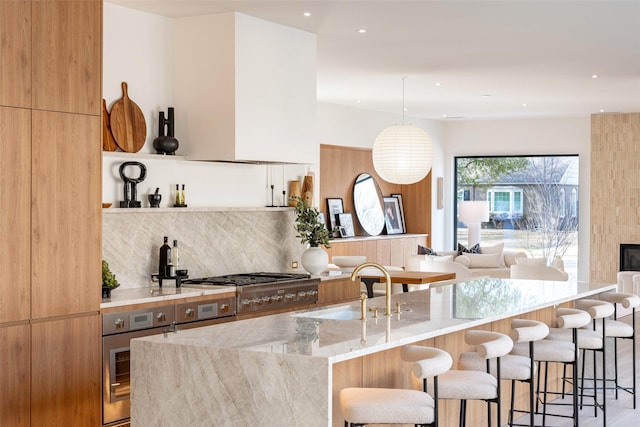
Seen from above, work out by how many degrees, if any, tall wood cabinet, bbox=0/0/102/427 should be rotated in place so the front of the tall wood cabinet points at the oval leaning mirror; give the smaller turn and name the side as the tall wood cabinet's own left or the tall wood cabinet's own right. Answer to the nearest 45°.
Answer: approximately 90° to the tall wood cabinet's own left

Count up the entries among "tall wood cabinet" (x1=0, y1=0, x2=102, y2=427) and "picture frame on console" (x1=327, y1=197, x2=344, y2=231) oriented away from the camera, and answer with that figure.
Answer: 0

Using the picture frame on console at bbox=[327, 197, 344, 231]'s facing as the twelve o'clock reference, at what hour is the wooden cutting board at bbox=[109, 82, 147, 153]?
The wooden cutting board is roughly at 2 o'clock from the picture frame on console.

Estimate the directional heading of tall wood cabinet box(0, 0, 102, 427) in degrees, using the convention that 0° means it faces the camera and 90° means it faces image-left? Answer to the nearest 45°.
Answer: approximately 315°

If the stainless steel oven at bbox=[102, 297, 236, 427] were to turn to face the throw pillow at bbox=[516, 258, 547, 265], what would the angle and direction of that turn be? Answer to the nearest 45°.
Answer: approximately 90° to its left

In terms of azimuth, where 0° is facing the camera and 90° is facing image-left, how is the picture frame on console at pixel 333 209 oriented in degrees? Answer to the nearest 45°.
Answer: approximately 315°

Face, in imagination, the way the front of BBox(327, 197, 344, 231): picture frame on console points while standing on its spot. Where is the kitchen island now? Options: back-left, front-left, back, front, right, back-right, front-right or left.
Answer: front-right

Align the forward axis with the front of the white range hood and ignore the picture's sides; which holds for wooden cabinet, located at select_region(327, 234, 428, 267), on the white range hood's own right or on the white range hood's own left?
on the white range hood's own left

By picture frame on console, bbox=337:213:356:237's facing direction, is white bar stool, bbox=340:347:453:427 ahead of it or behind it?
ahead

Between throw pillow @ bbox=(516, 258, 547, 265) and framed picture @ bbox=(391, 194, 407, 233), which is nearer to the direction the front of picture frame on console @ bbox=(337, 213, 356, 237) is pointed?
the throw pillow

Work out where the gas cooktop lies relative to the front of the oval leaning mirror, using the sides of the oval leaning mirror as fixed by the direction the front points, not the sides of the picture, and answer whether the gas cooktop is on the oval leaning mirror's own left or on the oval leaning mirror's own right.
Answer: on the oval leaning mirror's own right

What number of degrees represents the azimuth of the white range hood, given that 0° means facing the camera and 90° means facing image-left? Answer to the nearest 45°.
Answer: approximately 315°
